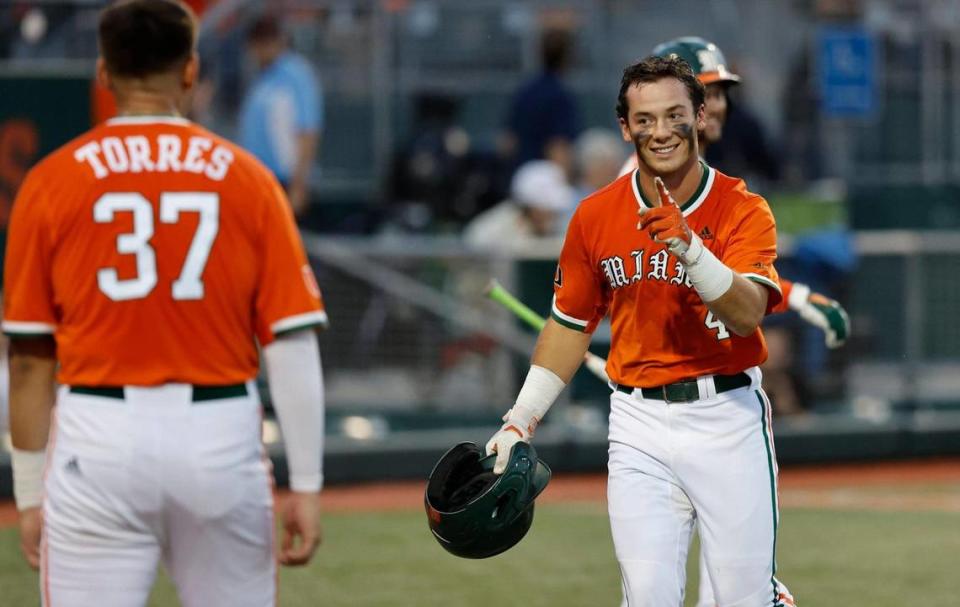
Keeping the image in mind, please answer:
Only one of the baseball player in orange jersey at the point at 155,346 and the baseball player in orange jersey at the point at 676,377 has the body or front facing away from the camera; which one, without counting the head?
the baseball player in orange jersey at the point at 155,346

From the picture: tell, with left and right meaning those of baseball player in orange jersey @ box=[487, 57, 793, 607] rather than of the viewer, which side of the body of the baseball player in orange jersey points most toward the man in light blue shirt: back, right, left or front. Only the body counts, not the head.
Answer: back

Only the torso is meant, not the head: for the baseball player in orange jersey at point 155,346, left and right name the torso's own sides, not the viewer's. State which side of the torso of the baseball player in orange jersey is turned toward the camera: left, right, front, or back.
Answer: back

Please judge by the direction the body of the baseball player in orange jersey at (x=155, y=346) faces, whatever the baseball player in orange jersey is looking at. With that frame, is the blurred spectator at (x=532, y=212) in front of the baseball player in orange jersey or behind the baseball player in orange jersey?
in front

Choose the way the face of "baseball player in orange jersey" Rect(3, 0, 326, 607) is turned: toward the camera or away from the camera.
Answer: away from the camera

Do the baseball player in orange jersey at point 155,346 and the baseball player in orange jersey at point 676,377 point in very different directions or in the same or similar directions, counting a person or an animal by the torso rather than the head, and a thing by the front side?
very different directions

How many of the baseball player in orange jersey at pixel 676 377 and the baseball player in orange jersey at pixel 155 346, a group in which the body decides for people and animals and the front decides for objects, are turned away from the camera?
1

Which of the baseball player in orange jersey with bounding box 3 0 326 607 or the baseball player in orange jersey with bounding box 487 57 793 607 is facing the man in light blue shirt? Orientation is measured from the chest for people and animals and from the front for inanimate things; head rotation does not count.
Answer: the baseball player in orange jersey with bounding box 3 0 326 607

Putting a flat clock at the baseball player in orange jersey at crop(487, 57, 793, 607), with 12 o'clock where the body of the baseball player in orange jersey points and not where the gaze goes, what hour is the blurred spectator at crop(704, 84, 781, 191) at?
The blurred spectator is roughly at 6 o'clock from the baseball player in orange jersey.

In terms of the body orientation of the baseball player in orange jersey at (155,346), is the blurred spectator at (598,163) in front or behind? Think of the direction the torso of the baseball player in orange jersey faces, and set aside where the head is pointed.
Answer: in front

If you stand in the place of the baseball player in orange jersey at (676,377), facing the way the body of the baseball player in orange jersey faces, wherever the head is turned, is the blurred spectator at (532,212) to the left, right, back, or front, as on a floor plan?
back

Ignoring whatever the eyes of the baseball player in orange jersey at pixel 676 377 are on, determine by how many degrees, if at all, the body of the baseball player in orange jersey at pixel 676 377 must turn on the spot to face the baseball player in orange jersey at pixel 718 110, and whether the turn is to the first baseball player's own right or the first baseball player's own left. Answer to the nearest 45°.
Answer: approximately 180°

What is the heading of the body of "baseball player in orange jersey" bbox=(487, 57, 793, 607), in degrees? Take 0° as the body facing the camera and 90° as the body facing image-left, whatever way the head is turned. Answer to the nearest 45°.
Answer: approximately 0°

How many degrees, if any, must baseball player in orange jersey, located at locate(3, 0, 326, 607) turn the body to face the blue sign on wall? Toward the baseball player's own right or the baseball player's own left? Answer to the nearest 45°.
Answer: approximately 45° to the baseball player's own right
